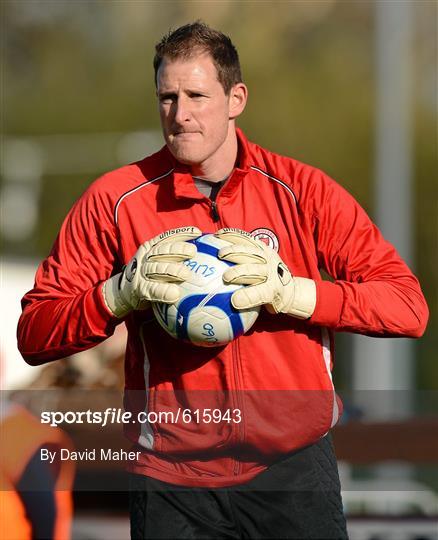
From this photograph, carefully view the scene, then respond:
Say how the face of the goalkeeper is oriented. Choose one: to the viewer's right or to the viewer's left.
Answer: to the viewer's left

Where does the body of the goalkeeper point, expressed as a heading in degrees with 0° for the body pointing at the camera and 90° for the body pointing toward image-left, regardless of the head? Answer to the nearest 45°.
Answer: approximately 0°
